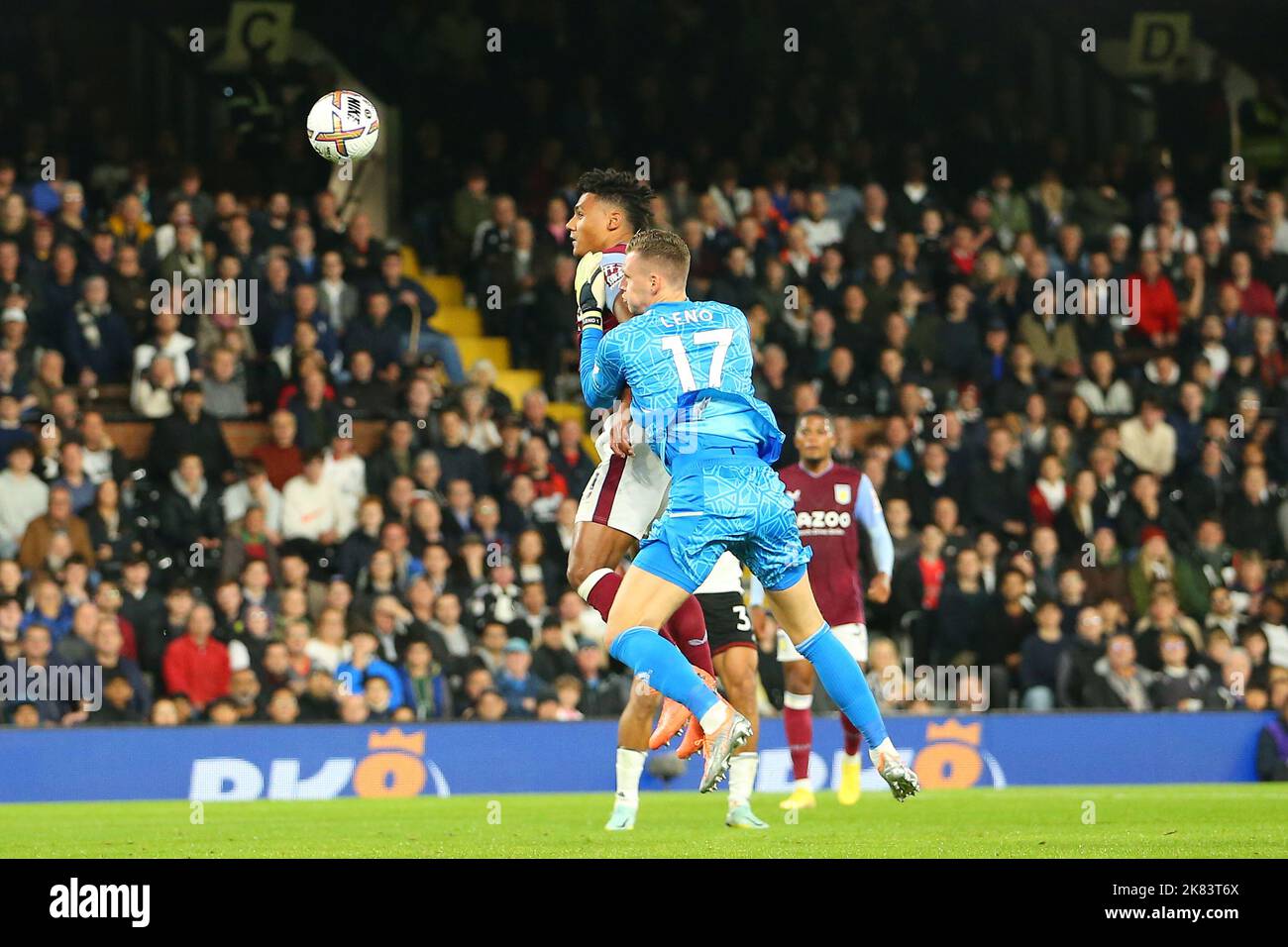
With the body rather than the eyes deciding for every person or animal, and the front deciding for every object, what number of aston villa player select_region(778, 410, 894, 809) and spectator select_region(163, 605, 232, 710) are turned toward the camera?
2

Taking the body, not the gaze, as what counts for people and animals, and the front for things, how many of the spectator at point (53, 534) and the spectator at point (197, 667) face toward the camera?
2

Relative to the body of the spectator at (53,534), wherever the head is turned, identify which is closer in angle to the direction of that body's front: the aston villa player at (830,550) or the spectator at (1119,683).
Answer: the aston villa player

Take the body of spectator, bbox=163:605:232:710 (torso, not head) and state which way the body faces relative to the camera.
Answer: toward the camera

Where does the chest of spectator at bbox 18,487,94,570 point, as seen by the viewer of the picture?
toward the camera

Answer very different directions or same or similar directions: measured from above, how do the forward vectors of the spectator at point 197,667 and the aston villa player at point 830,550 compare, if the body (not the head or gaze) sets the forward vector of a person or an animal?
same or similar directions

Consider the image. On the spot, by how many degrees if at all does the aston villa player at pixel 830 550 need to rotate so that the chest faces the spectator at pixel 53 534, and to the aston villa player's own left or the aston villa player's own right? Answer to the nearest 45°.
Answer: approximately 135° to the aston villa player's own right

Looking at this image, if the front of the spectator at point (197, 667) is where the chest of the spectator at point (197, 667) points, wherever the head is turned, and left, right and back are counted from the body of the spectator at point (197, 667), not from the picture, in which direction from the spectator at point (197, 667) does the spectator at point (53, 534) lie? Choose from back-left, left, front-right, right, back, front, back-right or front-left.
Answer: back-right

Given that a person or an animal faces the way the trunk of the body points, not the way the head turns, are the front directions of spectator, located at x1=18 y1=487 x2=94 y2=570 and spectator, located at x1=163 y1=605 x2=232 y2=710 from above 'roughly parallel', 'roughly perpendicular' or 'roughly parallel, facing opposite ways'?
roughly parallel

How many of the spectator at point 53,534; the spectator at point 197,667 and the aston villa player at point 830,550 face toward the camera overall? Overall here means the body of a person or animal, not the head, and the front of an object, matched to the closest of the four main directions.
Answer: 3

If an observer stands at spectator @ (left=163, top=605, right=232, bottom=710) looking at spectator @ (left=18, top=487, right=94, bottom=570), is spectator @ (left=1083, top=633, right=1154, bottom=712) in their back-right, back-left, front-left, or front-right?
back-right

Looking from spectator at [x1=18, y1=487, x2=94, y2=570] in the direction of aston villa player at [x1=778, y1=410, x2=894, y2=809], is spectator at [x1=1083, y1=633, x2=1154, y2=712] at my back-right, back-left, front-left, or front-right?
front-left

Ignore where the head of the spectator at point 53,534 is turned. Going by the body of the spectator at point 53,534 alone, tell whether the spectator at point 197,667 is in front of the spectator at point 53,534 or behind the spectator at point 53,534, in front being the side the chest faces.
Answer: in front

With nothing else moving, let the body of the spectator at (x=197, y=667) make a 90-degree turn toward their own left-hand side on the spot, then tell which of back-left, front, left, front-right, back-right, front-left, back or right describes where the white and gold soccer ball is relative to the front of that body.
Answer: right

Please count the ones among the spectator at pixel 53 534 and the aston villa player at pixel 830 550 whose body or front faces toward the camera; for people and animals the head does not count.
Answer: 2

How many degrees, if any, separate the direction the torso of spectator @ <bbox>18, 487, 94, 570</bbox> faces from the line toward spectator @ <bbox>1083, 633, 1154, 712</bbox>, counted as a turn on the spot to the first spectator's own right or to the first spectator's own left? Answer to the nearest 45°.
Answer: approximately 90° to the first spectator's own left

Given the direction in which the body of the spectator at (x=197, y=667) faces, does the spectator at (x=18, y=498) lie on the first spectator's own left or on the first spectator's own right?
on the first spectator's own right

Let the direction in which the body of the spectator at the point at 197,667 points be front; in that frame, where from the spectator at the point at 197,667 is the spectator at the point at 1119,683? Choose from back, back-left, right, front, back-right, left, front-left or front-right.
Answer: left

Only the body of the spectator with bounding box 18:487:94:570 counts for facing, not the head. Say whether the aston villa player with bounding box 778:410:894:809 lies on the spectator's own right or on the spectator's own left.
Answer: on the spectator's own left
